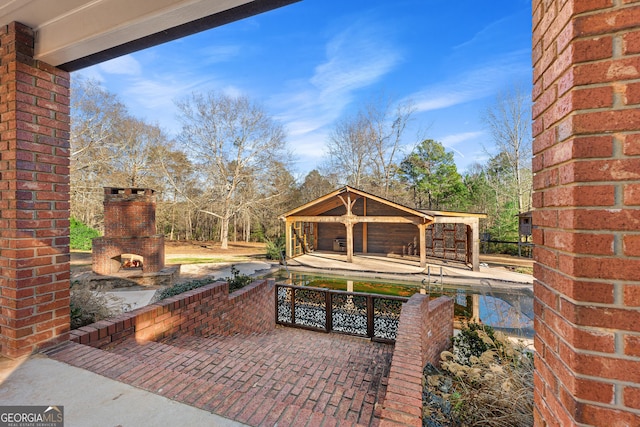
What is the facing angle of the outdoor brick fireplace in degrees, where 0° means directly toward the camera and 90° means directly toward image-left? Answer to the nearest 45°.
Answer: approximately 0°

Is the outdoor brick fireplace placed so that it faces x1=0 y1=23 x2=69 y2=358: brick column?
yes

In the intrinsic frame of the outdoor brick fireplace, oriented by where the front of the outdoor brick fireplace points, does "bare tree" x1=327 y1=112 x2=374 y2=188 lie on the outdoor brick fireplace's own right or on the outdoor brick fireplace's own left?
on the outdoor brick fireplace's own left

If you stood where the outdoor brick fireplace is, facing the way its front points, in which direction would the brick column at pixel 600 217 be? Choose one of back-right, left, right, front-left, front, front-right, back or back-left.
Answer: front

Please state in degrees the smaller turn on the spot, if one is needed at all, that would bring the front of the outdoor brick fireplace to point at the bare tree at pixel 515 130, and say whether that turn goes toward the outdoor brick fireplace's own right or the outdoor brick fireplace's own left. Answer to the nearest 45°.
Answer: approximately 90° to the outdoor brick fireplace's own left

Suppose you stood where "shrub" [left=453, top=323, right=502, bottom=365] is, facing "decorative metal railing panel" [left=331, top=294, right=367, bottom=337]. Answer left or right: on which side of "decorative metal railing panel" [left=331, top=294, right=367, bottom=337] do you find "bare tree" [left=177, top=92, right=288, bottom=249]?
right

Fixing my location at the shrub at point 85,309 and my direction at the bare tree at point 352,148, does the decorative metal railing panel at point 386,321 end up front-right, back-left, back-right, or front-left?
front-right

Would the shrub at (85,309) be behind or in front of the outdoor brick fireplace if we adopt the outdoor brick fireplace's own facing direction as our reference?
in front

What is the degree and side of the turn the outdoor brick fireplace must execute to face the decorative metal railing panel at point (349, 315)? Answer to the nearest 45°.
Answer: approximately 45° to its left

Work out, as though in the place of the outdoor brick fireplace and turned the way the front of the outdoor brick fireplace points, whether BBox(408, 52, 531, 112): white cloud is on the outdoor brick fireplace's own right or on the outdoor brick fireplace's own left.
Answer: on the outdoor brick fireplace's own left

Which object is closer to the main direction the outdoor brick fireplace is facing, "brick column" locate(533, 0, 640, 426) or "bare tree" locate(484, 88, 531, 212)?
the brick column
